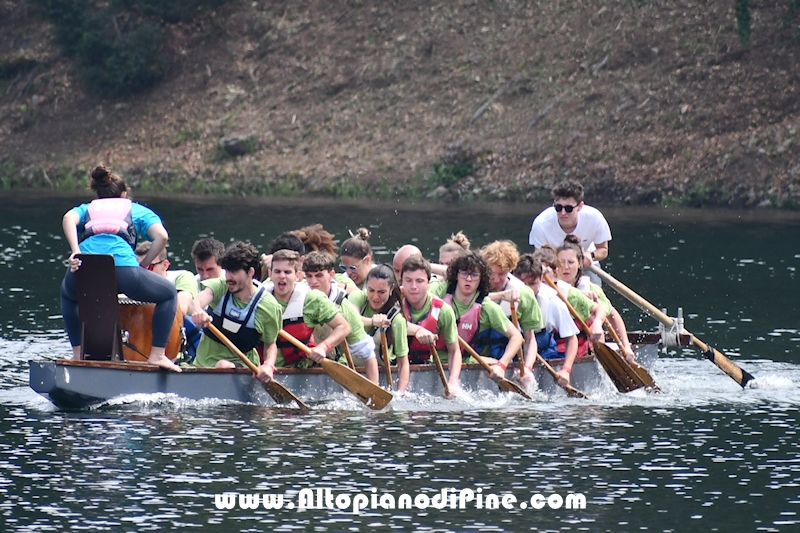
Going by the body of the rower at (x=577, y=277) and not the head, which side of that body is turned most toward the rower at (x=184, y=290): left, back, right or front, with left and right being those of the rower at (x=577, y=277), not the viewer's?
front

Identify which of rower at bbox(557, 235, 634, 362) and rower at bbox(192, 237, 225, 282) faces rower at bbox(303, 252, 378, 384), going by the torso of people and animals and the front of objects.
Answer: rower at bbox(557, 235, 634, 362)

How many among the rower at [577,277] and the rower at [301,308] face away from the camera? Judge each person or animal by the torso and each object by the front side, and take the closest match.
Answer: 0

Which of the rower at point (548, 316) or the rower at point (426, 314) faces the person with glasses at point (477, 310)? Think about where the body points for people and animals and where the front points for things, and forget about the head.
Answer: the rower at point (548, 316)

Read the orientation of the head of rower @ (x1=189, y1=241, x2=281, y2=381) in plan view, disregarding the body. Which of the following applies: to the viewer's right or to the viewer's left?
to the viewer's left

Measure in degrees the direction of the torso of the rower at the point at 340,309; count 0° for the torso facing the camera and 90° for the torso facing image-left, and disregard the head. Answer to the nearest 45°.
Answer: approximately 45°

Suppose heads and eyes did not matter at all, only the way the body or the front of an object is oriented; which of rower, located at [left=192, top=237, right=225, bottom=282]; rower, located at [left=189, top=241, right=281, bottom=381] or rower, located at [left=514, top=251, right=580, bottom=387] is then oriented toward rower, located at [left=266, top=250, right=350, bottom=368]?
rower, located at [left=514, top=251, right=580, bottom=387]

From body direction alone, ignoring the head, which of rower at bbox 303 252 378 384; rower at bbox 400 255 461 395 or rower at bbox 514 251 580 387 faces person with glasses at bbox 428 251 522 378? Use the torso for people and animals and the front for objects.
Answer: rower at bbox 514 251 580 387

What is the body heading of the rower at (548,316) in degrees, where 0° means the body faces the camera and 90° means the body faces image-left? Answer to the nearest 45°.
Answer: approximately 45°

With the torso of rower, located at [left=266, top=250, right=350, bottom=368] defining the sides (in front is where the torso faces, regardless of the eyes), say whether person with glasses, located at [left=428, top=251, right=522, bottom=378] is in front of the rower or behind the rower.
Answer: behind

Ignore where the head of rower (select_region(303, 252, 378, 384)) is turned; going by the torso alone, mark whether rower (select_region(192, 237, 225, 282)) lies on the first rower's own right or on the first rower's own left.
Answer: on the first rower's own right

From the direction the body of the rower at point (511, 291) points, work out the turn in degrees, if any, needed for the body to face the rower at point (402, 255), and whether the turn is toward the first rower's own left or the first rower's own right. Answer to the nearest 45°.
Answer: approximately 45° to the first rower's own right

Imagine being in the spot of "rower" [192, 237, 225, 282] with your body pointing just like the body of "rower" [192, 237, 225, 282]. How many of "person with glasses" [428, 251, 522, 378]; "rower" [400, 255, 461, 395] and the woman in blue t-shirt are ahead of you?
1
